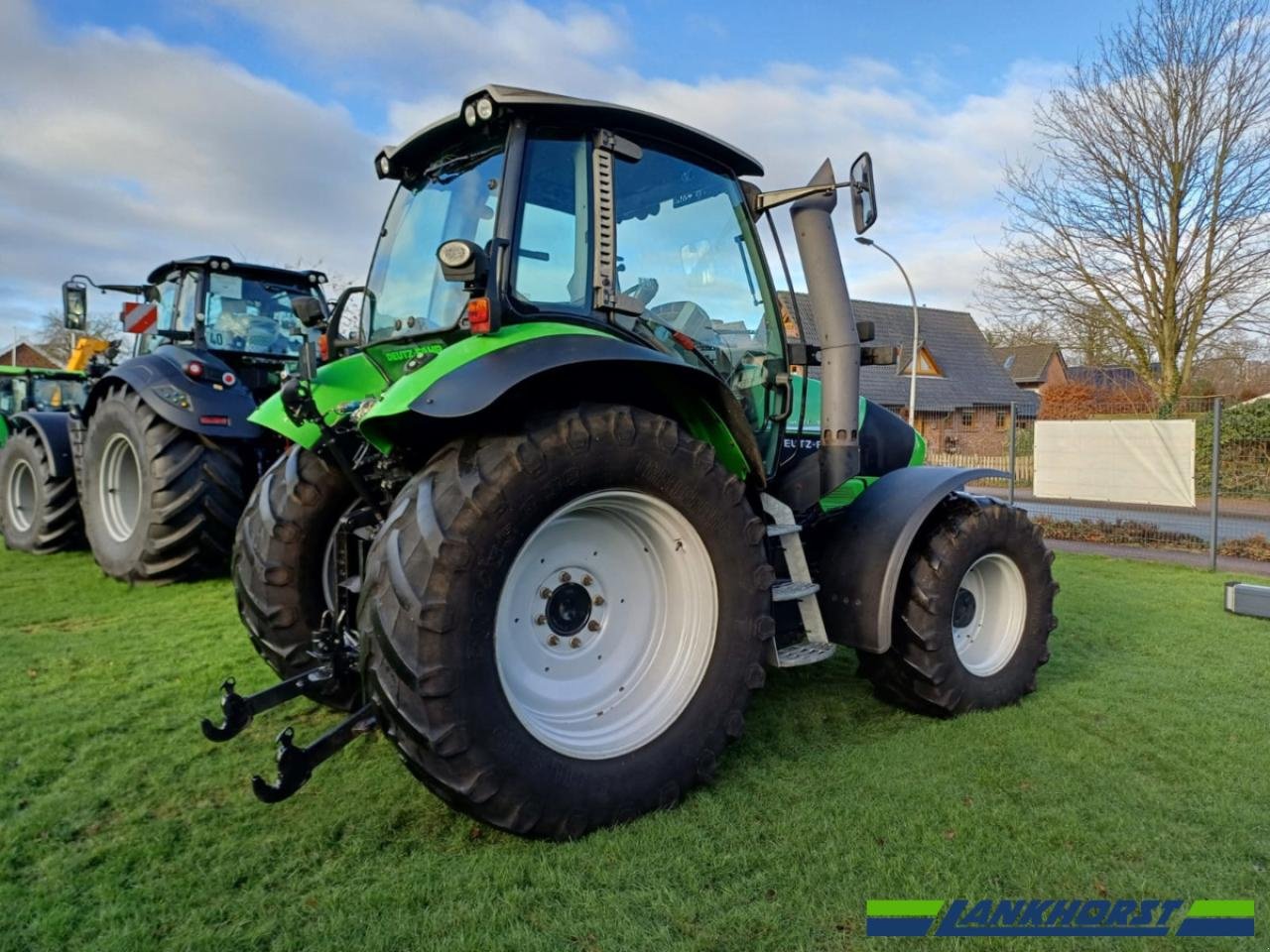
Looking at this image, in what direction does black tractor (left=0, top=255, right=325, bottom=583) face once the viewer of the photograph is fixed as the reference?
facing away from the viewer and to the left of the viewer

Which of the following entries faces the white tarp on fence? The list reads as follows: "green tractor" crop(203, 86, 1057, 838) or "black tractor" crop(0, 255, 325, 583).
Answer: "green tractor" crop(203, 86, 1057, 838)

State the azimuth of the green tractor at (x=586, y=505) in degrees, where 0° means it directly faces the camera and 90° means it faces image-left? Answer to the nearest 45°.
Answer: approximately 225°

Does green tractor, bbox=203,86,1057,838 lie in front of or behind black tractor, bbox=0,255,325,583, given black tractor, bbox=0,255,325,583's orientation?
behind

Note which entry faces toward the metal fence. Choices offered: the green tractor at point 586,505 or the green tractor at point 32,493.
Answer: the green tractor at point 586,505

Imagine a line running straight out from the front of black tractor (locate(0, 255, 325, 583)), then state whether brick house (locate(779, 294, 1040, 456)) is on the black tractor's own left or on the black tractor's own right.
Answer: on the black tractor's own right

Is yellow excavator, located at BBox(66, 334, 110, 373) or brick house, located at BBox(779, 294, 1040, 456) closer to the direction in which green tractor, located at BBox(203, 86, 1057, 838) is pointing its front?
the brick house

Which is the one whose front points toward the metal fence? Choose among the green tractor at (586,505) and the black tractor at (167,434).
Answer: the green tractor at (586,505)

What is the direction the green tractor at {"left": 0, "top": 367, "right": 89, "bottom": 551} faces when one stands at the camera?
facing away from the viewer and to the left of the viewer

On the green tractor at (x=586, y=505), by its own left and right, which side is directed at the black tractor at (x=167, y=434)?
left
